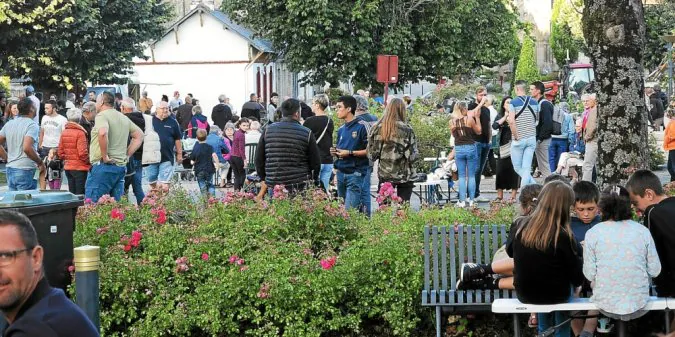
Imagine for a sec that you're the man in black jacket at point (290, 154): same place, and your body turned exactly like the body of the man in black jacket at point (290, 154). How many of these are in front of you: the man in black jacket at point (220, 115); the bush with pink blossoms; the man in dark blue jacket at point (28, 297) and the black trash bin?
1

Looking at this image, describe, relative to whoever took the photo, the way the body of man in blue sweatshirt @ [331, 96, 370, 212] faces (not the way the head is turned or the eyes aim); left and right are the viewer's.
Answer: facing the viewer and to the left of the viewer

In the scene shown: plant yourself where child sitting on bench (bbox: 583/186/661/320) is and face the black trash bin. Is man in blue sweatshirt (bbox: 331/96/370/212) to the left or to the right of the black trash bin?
right

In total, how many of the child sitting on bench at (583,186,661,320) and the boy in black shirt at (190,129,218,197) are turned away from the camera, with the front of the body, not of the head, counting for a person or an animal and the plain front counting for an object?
2

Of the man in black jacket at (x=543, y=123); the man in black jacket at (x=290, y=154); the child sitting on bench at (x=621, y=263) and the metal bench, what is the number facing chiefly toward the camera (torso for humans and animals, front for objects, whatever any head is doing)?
1

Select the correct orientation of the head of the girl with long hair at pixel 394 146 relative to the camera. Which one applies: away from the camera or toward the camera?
away from the camera

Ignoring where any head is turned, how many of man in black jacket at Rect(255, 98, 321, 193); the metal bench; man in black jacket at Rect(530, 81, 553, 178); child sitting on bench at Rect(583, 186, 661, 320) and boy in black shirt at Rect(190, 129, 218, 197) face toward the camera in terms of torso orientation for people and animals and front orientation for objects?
1

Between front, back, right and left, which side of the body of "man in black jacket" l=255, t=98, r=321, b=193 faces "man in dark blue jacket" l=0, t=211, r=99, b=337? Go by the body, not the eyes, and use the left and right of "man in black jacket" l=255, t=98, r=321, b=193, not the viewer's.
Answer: back

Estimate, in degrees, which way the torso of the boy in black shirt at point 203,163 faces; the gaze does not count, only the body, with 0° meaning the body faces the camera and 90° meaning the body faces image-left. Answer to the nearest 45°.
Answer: approximately 180°

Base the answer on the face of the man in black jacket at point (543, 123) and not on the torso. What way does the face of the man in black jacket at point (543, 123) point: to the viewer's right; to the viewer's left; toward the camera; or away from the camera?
to the viewer's left

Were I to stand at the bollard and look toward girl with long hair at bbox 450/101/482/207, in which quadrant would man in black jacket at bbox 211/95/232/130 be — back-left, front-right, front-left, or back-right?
front-left
